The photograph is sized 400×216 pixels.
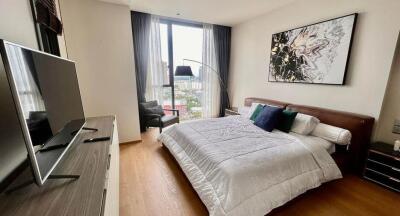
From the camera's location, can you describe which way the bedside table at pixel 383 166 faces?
facing the viewer and to the left of the viewer

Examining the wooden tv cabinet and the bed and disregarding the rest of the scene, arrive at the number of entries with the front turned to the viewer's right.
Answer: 1

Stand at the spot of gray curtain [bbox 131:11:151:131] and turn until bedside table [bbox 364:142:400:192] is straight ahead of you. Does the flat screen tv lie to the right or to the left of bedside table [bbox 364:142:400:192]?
right

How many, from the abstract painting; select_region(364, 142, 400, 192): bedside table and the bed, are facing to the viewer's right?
0

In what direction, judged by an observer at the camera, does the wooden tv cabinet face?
facing to the right of the viewer

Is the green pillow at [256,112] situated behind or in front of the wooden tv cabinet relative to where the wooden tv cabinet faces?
in front

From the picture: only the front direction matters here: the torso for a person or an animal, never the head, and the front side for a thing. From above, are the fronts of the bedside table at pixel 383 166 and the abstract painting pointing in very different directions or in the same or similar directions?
same or similar directions

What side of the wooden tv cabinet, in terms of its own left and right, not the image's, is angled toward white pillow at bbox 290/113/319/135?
front

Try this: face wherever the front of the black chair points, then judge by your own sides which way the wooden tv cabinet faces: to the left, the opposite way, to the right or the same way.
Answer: to the left

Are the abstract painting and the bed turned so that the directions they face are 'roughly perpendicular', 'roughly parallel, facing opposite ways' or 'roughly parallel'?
roughly parallel

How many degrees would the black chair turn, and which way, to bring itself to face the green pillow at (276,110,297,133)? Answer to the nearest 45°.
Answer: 0° — it already faces it

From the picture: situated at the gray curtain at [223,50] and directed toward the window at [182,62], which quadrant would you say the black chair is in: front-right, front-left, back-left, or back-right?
front-left

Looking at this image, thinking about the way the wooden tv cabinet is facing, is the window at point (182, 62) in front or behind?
in front

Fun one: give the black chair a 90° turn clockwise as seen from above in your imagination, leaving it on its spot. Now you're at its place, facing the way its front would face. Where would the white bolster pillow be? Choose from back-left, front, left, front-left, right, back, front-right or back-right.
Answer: left
